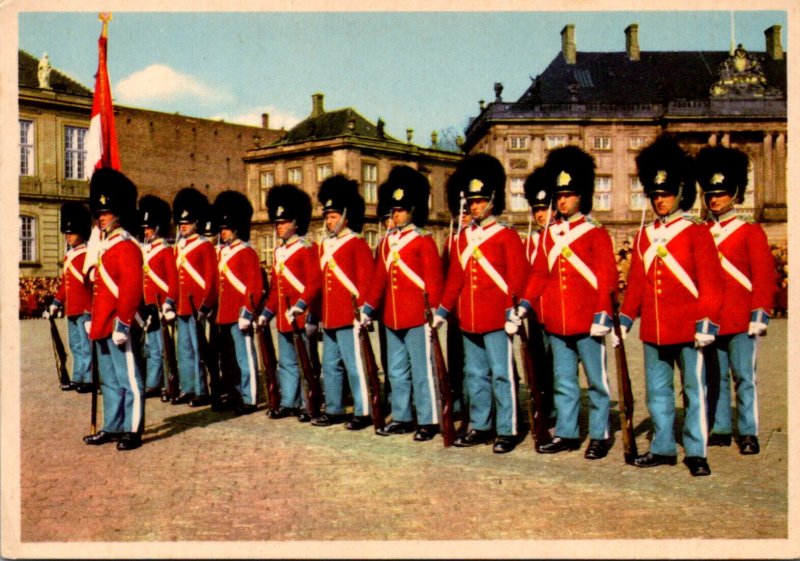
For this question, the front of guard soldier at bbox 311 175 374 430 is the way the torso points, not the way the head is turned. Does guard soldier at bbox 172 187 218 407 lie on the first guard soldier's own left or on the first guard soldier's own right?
on the first guard soldier's own right

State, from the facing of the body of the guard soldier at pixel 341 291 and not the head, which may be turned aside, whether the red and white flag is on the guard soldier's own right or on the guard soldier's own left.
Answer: on the guard soldier's own right

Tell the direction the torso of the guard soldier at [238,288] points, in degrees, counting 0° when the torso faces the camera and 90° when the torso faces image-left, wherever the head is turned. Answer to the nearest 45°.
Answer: approximately 45°

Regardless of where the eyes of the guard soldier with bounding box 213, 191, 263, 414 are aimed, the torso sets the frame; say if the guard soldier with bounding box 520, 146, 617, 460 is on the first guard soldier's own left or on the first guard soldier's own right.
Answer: on the first guard soldier's own left

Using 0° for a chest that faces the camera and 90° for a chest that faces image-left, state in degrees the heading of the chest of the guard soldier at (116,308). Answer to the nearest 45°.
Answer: approximately 45°

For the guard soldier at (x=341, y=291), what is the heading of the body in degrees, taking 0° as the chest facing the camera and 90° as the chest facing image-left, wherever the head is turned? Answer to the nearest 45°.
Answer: approximately 45°

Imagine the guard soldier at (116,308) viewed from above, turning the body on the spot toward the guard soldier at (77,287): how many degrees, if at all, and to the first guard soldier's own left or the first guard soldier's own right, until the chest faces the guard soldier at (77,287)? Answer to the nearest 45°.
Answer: approximately 135° to the first guard soldier's own right
